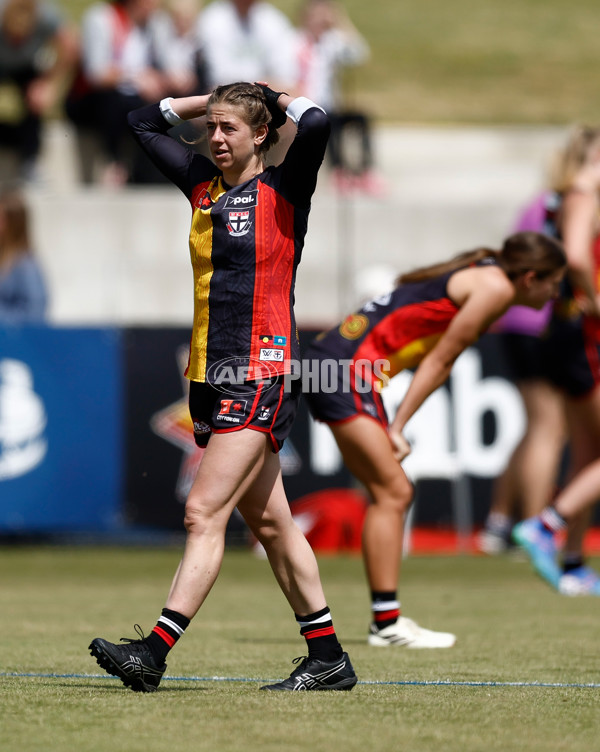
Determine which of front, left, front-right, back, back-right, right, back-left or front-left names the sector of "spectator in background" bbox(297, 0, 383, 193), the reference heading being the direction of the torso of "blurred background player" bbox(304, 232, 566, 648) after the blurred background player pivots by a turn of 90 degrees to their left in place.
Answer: front

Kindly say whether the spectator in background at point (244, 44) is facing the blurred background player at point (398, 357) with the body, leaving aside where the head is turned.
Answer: yes

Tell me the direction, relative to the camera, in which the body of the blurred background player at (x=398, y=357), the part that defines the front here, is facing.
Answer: to the viewer's right

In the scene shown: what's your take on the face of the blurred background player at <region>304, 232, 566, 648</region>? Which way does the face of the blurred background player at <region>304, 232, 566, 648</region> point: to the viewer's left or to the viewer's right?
to the viewer's right

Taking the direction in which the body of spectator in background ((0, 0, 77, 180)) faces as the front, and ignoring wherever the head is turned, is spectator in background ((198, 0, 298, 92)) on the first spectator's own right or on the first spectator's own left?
on the first spectator's own left

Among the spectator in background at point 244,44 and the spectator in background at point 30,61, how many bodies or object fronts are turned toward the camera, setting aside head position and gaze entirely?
2

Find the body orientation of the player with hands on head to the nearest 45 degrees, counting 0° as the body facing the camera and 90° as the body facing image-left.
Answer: approximately 45°

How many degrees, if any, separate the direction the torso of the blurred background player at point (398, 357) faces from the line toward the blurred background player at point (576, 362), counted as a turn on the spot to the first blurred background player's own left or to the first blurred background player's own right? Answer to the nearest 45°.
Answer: approximately 45° to the first blurred background player's own left
